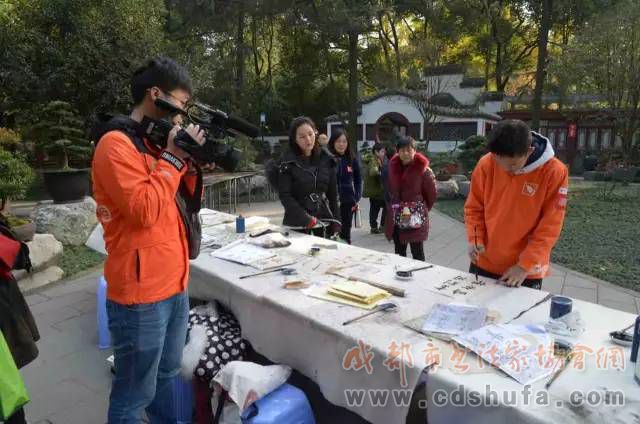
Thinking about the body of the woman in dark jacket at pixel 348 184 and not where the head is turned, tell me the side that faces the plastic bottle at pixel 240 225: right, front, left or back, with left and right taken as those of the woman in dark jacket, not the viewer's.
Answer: front

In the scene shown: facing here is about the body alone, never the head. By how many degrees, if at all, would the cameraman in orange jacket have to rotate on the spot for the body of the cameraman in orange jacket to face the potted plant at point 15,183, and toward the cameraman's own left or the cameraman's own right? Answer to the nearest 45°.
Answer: approximately 90° to the cameraman's own left

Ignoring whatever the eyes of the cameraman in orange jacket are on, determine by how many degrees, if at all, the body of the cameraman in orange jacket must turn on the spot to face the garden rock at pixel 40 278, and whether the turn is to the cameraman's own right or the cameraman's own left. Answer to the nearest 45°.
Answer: approximately 90° to the cameraman's own left

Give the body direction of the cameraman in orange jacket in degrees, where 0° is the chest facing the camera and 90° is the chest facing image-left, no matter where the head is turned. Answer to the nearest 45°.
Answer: approximately 270°

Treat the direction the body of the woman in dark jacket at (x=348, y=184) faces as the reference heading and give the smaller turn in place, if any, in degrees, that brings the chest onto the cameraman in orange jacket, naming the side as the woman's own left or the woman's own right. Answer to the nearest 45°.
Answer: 0° — they already face them

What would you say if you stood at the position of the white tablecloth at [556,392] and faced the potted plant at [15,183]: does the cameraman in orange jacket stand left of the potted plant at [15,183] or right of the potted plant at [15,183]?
left

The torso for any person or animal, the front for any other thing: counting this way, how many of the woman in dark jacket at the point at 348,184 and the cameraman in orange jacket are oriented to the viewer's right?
1

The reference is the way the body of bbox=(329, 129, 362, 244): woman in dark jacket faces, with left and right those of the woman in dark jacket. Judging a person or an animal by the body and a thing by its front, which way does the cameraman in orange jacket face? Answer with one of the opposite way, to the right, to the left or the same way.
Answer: to the left

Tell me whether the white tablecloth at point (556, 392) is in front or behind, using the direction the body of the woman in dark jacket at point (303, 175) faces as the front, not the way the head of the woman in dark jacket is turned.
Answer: in front

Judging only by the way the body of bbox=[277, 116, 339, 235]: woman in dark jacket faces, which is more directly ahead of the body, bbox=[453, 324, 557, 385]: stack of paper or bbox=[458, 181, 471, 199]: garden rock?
the stack of paper

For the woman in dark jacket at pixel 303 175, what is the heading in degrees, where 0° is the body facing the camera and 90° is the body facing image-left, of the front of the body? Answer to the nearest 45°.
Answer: approximately 315°
